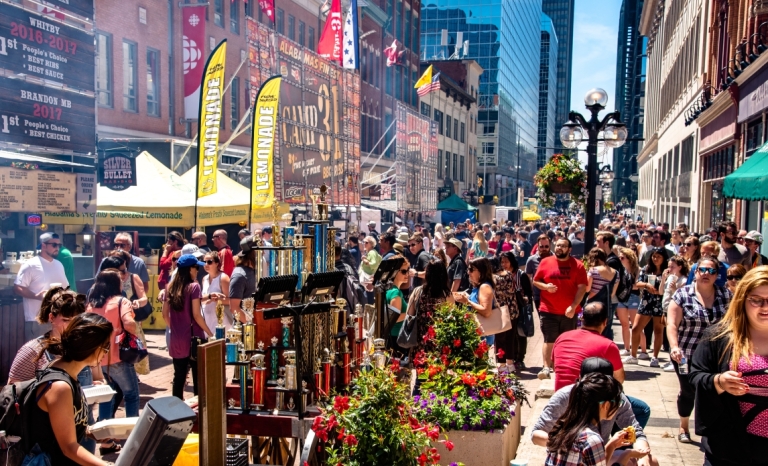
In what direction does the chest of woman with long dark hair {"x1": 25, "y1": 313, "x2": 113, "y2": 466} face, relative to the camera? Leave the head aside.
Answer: to the viewer's right

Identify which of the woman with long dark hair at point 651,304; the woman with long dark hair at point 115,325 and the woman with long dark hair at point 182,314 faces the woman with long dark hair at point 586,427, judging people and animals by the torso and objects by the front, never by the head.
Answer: the woman with long dark hair at point 651,304

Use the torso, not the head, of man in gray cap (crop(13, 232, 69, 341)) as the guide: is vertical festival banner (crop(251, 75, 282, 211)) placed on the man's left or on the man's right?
on the man's left

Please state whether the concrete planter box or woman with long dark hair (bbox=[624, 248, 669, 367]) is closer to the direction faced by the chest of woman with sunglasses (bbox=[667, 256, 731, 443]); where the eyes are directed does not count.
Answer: the concrete planter box

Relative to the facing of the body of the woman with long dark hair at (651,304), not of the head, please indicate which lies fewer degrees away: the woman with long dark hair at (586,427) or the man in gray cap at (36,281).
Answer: the woman with long dark hair

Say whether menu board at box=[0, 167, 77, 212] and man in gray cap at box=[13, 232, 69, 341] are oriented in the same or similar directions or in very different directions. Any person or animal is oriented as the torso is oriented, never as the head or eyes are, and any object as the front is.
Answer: same or similar directions

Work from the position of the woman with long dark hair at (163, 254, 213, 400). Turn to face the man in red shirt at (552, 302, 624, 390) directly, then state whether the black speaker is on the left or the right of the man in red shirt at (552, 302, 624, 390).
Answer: right

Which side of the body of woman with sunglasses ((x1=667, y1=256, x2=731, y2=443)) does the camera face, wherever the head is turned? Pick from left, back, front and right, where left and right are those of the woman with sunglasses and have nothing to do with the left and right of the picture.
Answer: front

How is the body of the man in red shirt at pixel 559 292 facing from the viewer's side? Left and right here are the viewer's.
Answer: facing the viewer

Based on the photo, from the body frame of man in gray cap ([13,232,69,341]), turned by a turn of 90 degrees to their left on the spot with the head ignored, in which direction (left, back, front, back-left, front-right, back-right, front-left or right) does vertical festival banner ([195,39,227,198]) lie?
front

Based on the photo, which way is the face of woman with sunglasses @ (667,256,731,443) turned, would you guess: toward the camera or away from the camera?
toward the camera
